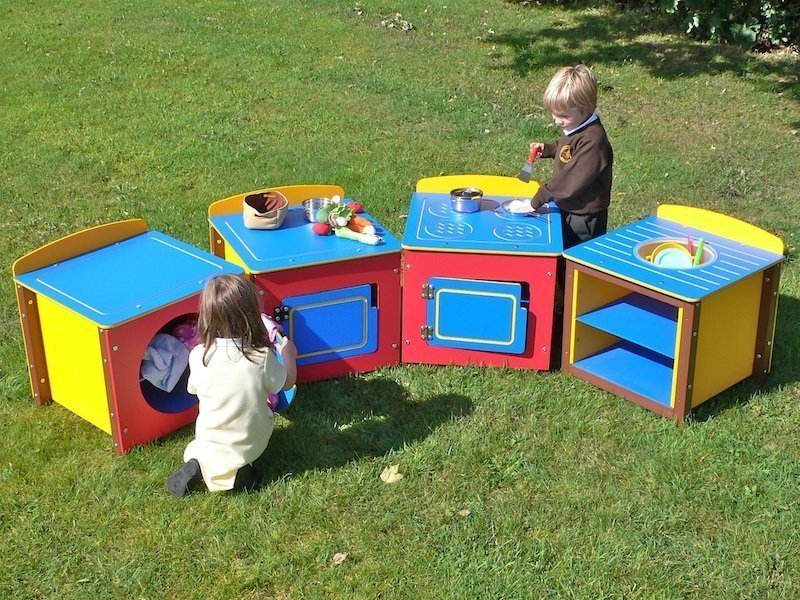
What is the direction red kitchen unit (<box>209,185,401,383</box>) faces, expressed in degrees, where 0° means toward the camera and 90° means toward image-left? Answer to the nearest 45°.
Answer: approximately 0°

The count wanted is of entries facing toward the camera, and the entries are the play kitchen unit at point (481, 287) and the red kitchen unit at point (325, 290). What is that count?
2

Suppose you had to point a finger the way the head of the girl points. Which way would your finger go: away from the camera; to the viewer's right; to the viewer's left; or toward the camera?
away from the camera

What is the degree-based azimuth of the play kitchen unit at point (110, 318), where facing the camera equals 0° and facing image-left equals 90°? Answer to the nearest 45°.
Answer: approximately 315°

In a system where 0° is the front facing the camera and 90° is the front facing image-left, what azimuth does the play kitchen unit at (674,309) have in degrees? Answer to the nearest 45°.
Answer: approximately 45°

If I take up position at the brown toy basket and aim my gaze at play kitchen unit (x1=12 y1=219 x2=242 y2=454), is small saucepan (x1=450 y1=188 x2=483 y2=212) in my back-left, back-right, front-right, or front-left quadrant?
back-left

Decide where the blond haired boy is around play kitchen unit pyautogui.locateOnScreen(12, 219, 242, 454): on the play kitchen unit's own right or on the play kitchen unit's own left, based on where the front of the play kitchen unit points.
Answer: on the play kitchen unit's own left

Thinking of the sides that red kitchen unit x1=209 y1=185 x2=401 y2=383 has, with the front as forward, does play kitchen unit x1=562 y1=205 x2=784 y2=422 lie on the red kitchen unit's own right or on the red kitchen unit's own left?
on the red kitchen unit's own left

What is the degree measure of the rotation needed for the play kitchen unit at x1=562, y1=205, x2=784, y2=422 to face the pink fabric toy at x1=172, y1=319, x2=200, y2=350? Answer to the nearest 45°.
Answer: approximately 45° to its right

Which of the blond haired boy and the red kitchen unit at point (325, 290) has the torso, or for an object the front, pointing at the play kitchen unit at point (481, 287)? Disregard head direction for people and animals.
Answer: the blond haired boy

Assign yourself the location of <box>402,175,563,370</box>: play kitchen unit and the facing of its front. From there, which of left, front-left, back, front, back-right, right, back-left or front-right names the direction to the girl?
front-right

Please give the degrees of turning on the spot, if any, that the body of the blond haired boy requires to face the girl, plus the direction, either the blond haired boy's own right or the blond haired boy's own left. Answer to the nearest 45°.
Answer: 0° — they already face them
